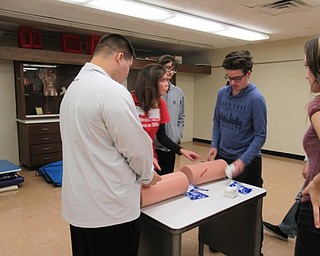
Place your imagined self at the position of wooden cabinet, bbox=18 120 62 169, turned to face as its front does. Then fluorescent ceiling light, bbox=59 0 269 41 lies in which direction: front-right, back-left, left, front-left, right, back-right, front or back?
front

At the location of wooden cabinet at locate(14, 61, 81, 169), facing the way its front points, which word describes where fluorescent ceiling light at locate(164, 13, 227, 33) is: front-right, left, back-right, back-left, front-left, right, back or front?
front

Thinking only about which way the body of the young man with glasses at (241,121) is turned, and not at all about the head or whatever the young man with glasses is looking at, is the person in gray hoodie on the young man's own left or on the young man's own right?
on the young man's own right

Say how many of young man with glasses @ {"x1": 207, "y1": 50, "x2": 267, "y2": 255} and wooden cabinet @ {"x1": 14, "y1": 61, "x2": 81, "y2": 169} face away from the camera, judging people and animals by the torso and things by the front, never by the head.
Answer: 0

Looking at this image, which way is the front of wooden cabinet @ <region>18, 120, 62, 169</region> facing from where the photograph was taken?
facing the viewer and to the right of the viewer

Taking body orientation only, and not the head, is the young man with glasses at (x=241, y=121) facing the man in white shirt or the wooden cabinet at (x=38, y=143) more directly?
the man in white shirt

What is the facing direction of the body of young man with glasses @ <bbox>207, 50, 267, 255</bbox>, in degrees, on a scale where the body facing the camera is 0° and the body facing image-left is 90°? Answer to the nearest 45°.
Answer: approximately 45°

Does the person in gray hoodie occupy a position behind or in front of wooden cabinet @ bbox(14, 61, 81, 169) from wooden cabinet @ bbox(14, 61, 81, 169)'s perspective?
in front

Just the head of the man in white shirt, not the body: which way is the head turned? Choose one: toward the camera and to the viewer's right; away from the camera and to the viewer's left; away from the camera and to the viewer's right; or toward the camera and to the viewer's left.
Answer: away from the camera and to the viewer's right

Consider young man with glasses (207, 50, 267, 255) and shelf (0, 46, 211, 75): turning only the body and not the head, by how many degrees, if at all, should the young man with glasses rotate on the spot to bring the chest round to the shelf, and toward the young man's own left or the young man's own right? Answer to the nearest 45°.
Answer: approximately 90° to the young man's own right
